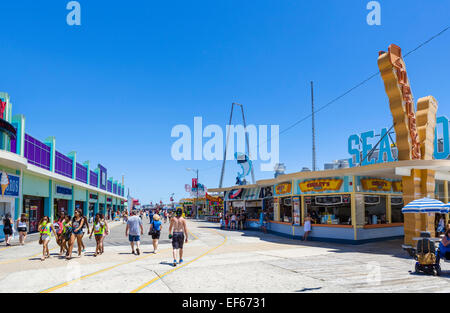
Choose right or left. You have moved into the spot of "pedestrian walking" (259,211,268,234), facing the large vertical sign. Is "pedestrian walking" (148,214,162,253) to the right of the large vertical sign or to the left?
right

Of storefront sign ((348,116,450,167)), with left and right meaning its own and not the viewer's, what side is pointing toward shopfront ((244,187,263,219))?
right

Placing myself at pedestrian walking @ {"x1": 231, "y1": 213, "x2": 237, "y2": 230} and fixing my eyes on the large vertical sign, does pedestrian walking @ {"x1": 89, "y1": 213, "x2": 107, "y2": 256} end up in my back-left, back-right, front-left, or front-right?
front-right

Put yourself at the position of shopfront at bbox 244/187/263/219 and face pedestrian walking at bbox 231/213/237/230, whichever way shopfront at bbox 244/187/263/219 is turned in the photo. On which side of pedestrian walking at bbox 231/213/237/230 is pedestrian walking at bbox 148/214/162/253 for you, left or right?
left

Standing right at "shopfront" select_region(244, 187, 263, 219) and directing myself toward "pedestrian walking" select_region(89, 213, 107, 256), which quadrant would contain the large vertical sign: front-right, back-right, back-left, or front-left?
front-left

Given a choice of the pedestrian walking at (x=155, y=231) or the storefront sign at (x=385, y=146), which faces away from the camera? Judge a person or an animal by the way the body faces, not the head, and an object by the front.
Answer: the pedestrian walking

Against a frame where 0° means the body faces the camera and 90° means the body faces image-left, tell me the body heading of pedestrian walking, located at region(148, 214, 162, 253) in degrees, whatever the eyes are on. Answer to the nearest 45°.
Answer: approximately 180°

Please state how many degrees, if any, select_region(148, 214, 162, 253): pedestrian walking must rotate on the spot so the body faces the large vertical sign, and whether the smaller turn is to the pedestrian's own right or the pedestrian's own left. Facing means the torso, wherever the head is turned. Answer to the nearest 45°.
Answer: approximately 90° to the pedestrian's own right

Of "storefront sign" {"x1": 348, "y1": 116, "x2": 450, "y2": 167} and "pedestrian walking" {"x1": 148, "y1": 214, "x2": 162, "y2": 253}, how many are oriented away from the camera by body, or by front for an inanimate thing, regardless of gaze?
1

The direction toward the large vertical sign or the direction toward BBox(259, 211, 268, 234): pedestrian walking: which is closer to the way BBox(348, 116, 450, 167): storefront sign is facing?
the large vertical sign

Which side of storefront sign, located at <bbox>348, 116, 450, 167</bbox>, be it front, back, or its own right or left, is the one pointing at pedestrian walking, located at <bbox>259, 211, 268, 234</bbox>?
right

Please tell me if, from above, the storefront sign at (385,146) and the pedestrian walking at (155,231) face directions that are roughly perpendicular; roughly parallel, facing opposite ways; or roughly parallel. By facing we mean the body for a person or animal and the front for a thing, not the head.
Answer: roughly perpendicular

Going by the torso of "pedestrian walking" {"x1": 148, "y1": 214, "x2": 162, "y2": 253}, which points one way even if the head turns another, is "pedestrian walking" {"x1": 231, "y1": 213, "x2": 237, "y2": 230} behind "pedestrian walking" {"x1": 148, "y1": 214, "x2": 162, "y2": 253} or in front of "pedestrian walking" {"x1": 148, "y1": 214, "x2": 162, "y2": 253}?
in front

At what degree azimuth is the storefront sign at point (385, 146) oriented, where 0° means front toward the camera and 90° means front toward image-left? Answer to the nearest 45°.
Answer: approximately 45°
